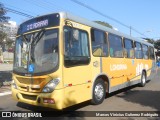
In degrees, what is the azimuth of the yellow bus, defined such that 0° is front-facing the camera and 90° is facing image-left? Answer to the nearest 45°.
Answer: approximately 45°

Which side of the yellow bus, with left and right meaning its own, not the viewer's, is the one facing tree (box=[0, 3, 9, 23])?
right

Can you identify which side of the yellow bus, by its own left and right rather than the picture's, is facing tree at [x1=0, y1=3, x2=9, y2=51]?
right
